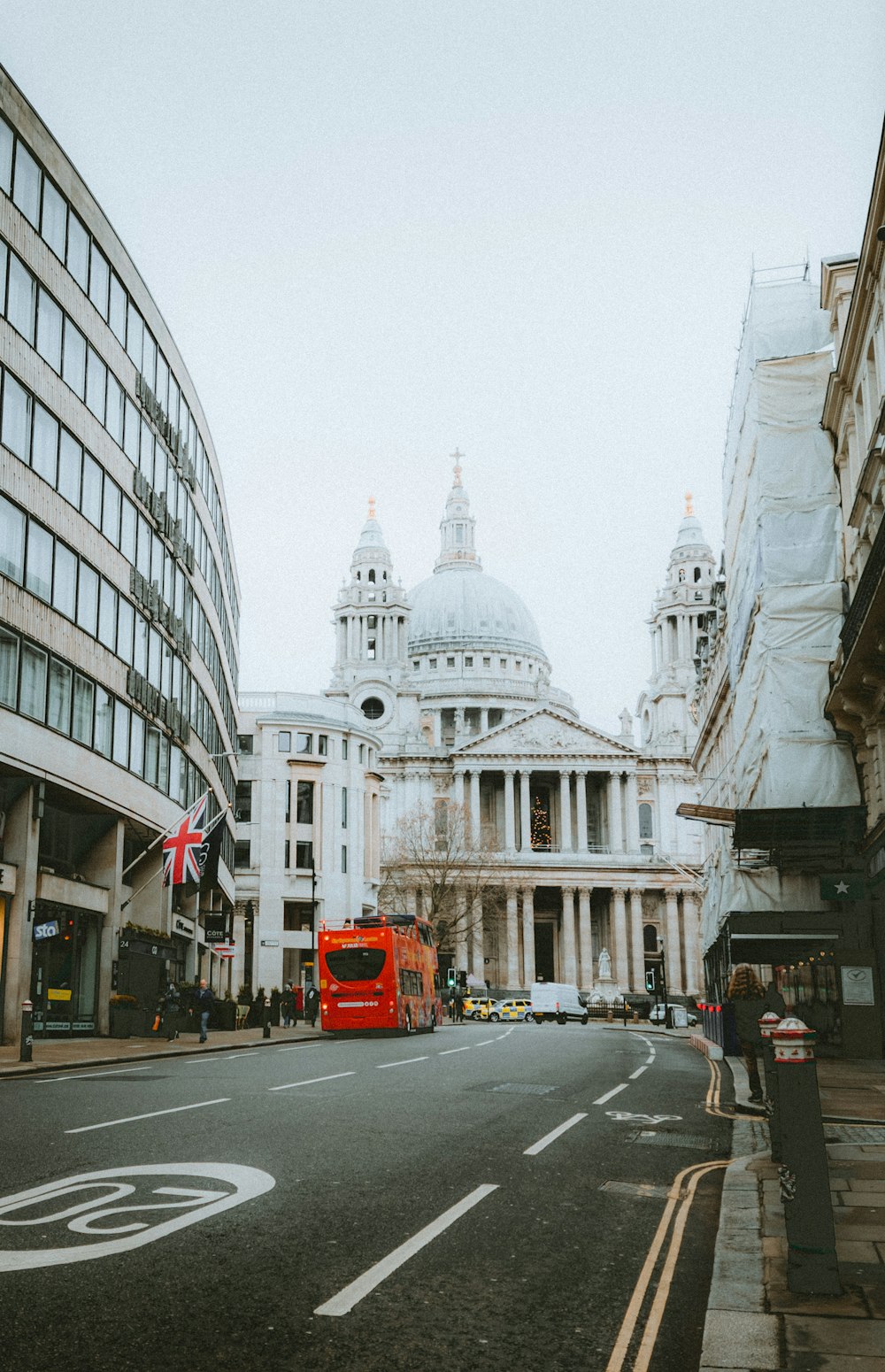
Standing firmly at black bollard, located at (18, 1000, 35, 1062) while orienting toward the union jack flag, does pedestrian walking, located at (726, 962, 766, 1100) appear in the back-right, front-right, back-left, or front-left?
back-right

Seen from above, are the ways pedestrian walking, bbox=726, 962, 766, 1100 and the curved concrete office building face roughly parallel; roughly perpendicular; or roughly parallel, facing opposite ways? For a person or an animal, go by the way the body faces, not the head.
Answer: roughly perpendicular

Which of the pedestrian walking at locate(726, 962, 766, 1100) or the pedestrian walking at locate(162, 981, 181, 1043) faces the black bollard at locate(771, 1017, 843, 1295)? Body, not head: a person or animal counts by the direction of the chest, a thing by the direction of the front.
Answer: the pedestrian walking at locate(162, 981, 181, 1043)

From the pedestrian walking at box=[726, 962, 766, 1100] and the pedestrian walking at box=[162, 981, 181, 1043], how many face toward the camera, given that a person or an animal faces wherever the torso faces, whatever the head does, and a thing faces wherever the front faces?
1

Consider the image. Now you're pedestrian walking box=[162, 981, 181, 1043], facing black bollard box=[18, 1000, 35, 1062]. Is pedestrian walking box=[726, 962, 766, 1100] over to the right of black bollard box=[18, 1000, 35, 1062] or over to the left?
left

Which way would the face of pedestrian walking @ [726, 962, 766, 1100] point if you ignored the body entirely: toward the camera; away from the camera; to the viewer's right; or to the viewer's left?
away from the camera

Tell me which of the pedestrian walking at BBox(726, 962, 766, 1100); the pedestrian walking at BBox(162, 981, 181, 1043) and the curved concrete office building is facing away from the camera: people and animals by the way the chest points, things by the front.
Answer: the pedestrian walking at BBox(726, 962, 766, 1100)

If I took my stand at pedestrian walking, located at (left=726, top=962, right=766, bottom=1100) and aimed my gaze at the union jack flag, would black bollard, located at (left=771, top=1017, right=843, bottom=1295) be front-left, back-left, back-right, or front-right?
back-left

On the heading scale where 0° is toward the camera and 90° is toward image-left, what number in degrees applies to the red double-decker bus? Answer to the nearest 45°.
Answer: approximately 180°

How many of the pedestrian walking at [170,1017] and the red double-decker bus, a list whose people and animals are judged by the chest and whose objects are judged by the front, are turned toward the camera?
1

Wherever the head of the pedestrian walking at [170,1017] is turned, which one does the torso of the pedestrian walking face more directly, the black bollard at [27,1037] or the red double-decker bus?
the black bollard

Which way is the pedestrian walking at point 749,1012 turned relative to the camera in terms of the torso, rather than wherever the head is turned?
away from the camera

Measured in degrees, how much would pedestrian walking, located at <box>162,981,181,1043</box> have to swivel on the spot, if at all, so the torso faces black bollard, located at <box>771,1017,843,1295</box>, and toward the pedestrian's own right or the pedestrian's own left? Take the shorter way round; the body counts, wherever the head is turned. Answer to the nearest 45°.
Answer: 0° — they already face it

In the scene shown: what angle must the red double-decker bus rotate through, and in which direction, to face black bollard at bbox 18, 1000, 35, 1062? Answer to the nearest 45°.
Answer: approximately 180°
